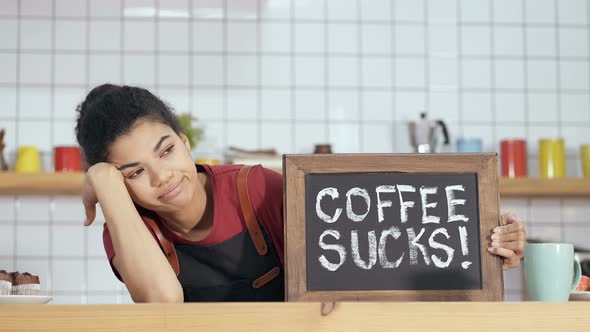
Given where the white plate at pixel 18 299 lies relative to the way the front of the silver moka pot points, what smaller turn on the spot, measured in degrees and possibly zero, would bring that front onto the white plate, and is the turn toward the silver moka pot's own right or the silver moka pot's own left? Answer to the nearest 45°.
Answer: approximately 90° to the silver moka pot's own left

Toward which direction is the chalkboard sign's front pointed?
toward the camera

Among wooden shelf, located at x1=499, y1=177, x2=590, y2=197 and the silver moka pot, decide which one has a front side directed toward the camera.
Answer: the wooden shelf

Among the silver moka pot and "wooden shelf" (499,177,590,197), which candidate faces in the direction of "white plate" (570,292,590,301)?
the wooden shelf

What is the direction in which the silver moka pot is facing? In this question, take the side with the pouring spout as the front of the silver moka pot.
to the viewer's left

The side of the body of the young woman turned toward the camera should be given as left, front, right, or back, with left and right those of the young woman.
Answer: front

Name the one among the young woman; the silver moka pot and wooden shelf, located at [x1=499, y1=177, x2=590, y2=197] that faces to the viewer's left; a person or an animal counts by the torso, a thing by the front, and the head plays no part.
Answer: the silver moka pot

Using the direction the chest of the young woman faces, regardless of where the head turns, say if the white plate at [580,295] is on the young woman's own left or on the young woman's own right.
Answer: on the young woman's own left

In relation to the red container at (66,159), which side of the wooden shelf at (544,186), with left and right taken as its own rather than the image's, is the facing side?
right

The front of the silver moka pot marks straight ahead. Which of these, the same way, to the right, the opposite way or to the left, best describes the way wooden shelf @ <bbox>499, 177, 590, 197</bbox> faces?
to the left

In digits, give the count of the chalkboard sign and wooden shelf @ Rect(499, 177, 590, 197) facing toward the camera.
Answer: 2
